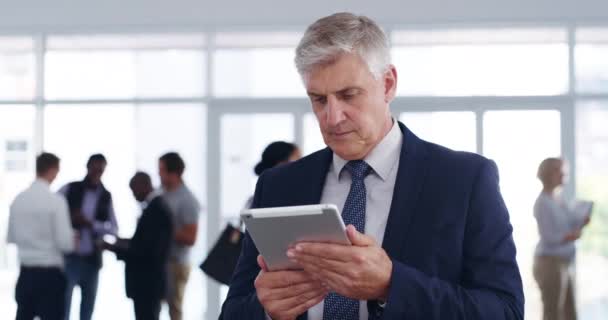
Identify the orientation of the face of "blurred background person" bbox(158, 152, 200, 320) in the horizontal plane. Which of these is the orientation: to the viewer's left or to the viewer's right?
to the viewer's left

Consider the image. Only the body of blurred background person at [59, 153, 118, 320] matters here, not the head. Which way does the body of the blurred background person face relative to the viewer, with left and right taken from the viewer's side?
facing the viewer

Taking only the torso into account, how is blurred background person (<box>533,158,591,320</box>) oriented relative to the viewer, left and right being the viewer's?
facing to the right of the viewer

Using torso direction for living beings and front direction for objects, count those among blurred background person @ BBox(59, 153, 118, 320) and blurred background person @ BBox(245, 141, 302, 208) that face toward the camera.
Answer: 1

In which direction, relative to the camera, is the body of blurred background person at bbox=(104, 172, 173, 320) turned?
to the viewer's left

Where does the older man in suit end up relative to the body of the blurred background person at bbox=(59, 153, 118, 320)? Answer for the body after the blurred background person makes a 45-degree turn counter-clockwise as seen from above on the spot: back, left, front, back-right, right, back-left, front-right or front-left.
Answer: front-right

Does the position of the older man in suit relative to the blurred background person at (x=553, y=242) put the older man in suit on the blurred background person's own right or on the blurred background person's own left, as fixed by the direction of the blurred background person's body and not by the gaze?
on the blurred background person's own right

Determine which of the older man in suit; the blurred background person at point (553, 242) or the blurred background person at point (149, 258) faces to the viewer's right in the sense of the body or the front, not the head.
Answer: the blurred background person at point (553, 242)

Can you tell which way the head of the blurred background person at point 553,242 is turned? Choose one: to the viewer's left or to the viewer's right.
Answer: to the viewer's right
